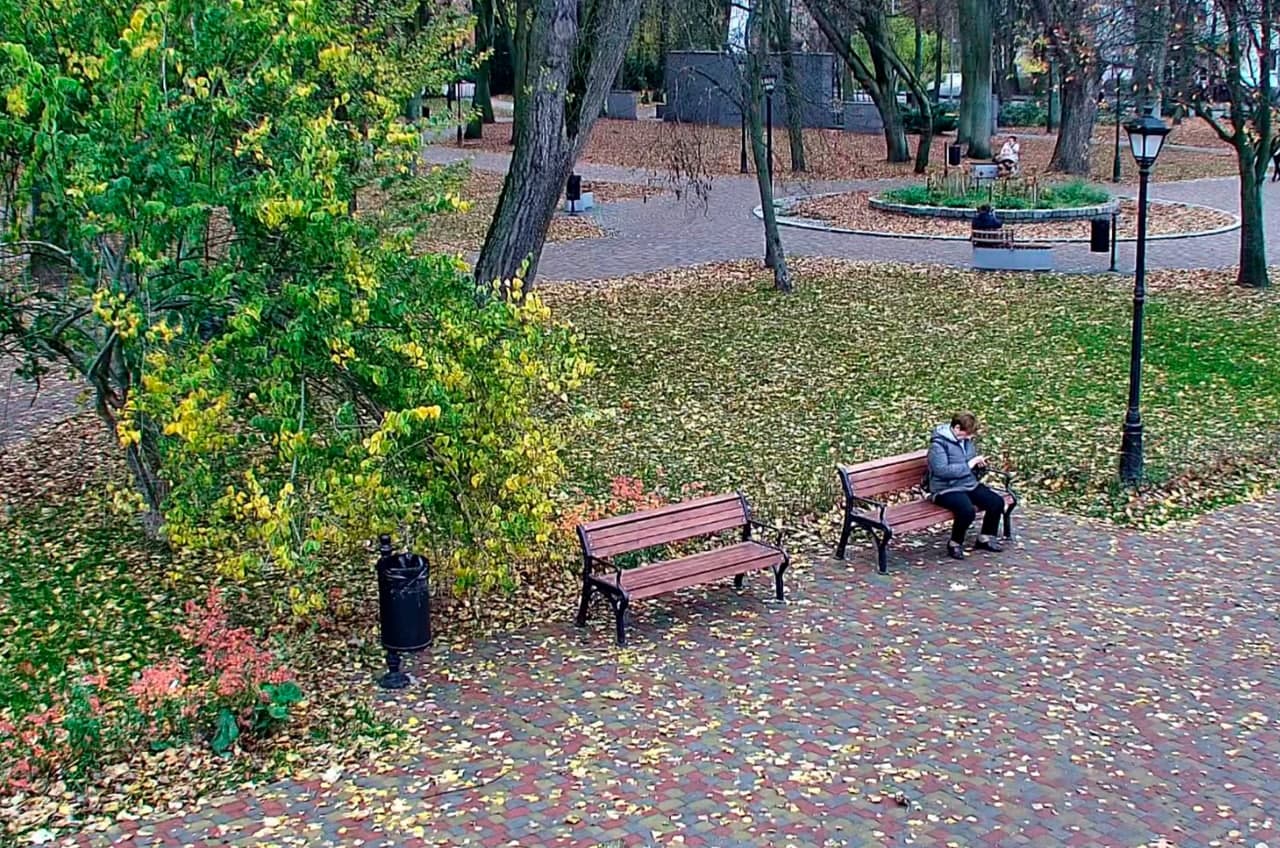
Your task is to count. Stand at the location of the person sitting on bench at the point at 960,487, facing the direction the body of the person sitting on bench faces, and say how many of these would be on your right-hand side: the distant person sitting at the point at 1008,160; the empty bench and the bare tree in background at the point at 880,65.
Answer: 1

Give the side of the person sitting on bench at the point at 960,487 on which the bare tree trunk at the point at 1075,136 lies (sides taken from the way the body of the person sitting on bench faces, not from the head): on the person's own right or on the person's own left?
on the person's own left

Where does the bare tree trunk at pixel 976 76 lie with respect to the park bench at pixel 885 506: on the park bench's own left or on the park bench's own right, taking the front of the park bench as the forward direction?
on the park bench's own left

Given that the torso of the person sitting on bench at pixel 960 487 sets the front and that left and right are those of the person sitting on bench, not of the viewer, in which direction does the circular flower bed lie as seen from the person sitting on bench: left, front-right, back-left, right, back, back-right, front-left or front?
back-left

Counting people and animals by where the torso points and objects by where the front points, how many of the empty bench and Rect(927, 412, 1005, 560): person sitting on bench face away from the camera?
0

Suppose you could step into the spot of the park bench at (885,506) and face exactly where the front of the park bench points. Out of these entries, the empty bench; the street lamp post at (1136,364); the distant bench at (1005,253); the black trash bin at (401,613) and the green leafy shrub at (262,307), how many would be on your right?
3

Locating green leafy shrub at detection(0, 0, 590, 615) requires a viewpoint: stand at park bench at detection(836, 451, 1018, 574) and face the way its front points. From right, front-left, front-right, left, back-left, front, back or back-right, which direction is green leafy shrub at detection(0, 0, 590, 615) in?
right

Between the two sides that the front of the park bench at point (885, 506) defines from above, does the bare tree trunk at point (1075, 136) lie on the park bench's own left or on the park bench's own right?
on the park bench's own left

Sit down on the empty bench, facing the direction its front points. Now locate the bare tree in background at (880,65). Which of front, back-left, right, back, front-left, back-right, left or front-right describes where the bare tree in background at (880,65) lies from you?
back-left

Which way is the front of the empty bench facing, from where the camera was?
facing the viewer and to the right of the viewer

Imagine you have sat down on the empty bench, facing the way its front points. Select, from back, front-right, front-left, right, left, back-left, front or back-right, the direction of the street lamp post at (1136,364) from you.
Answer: left

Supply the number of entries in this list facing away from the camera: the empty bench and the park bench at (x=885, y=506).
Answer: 0

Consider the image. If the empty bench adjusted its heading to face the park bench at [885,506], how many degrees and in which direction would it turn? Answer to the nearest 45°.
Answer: approximately 90° to its left

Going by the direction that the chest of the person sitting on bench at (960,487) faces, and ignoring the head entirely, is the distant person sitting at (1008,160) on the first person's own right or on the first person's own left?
on the first person's own left

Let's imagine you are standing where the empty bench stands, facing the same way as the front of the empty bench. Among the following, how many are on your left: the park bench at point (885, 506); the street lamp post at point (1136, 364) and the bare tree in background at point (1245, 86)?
3
